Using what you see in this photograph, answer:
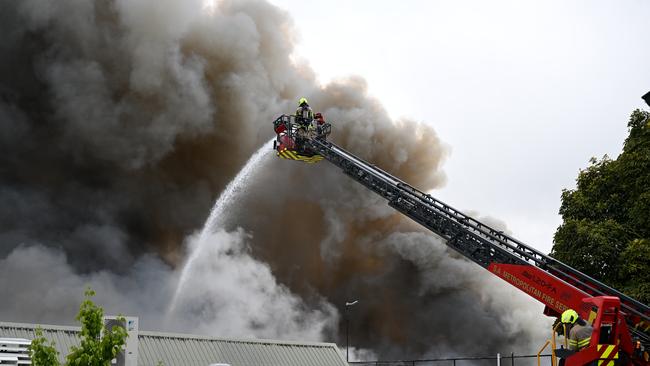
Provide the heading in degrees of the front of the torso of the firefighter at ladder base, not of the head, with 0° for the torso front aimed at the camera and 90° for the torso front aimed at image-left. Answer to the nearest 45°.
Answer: approximately 135°

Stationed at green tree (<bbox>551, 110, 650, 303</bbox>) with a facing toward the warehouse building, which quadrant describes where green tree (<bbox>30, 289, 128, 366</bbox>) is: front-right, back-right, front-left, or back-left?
front-left

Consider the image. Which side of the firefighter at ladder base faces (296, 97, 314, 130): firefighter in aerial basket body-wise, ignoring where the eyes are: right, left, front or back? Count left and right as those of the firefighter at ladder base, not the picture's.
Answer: front

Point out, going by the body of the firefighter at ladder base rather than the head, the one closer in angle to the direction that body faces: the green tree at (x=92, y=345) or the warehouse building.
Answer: the warehouse building

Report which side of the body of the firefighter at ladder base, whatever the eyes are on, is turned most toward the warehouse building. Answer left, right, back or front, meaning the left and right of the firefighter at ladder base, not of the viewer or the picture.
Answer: front

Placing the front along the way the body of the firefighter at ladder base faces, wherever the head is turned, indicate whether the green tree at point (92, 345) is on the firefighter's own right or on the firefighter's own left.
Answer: on the firefighter's own left

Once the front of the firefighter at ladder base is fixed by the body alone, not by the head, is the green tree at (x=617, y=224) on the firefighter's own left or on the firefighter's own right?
on the firefighter's own right
